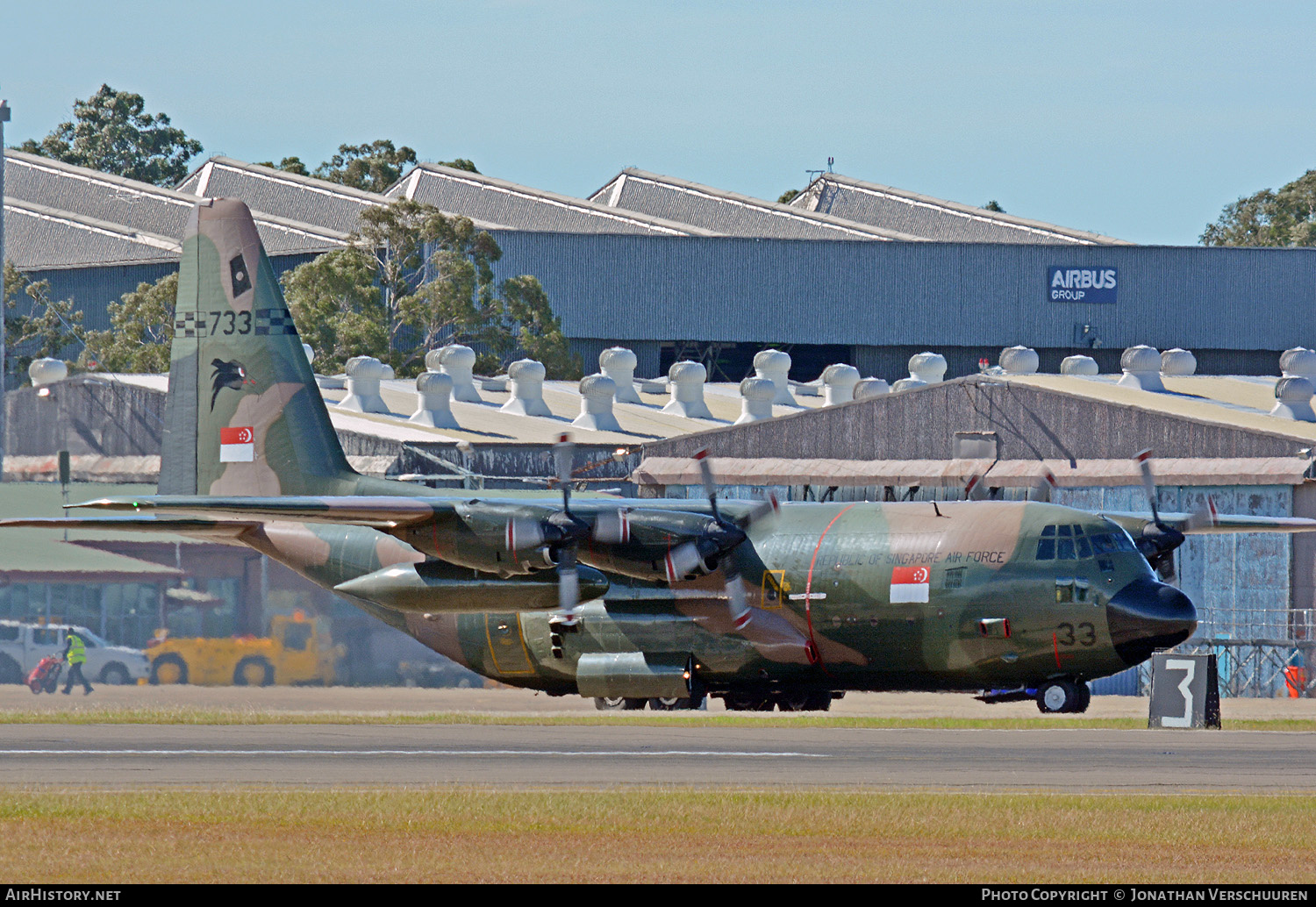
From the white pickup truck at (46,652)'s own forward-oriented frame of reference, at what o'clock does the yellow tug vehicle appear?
The yellow tug vehicle is roughly at 1 o'clock from the white pickup truck.

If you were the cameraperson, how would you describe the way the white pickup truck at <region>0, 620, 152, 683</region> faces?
facing to the right of the viewer

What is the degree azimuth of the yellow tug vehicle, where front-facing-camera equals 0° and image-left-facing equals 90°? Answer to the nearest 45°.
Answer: approximately 270°

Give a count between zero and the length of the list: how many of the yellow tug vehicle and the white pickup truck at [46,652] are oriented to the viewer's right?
2

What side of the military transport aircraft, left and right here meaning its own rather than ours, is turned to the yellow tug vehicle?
back

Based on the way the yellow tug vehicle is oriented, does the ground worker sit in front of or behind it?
behind

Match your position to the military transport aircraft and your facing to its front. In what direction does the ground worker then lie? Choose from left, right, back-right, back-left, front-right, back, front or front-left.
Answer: back

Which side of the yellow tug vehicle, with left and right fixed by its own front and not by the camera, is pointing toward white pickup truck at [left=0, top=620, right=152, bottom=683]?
back

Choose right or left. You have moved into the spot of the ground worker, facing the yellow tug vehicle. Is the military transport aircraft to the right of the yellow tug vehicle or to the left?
right

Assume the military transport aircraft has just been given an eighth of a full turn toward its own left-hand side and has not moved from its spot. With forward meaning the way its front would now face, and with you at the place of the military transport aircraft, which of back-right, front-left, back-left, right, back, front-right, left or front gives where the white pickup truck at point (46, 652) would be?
back-left
